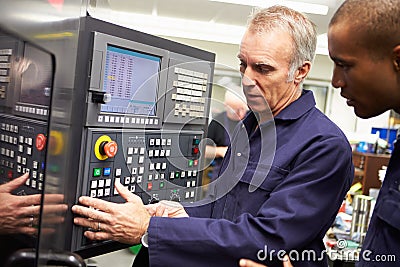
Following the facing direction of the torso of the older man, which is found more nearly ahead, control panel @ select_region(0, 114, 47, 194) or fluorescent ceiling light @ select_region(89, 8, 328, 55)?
the control panel

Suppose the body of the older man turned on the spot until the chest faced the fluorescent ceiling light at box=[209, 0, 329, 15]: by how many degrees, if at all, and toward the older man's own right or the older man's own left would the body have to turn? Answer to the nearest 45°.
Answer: approximately 135° to the older man's own right

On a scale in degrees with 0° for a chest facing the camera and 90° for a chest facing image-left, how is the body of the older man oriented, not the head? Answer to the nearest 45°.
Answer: approximately 45°

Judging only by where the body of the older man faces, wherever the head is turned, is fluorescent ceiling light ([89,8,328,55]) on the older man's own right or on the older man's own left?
on the older man's own right
